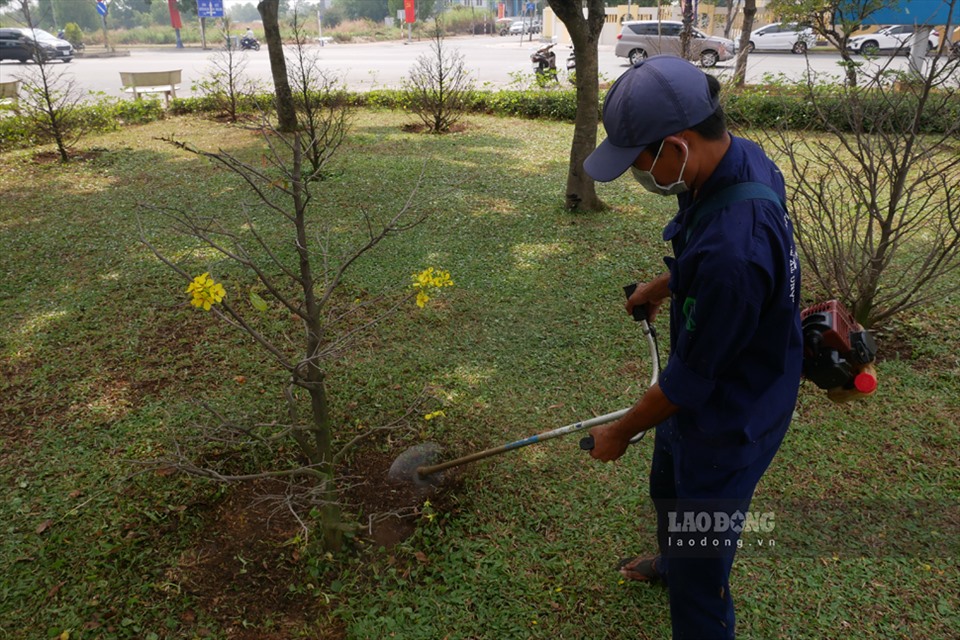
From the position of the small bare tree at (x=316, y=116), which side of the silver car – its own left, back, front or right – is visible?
right

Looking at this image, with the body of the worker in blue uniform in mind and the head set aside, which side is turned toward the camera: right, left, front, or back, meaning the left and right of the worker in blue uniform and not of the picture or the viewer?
left

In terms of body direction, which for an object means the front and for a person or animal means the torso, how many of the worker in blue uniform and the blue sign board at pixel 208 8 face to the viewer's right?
0

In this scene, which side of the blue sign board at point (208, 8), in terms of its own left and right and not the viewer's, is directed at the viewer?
front

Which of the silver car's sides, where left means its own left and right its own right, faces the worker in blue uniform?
right

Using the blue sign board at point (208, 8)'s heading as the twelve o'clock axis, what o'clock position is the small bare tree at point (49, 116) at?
The small bare tree is roughly at 12 o'clock from the blue sign board.

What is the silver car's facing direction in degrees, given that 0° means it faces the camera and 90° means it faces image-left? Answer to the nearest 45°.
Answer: approximately 270°

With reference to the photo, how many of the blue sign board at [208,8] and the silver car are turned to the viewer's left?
0

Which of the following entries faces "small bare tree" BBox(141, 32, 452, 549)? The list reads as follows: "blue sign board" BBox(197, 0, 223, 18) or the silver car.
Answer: the blue sign board

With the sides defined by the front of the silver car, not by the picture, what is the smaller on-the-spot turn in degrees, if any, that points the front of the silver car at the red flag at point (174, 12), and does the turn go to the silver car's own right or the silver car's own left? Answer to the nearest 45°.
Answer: approximately 135° to the silver car's own left

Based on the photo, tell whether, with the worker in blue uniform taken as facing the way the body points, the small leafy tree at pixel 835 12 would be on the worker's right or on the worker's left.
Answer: on the worker's right

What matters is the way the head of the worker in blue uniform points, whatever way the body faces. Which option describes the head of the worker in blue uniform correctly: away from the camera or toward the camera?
toward the camera

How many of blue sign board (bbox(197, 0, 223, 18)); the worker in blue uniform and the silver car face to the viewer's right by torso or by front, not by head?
1
